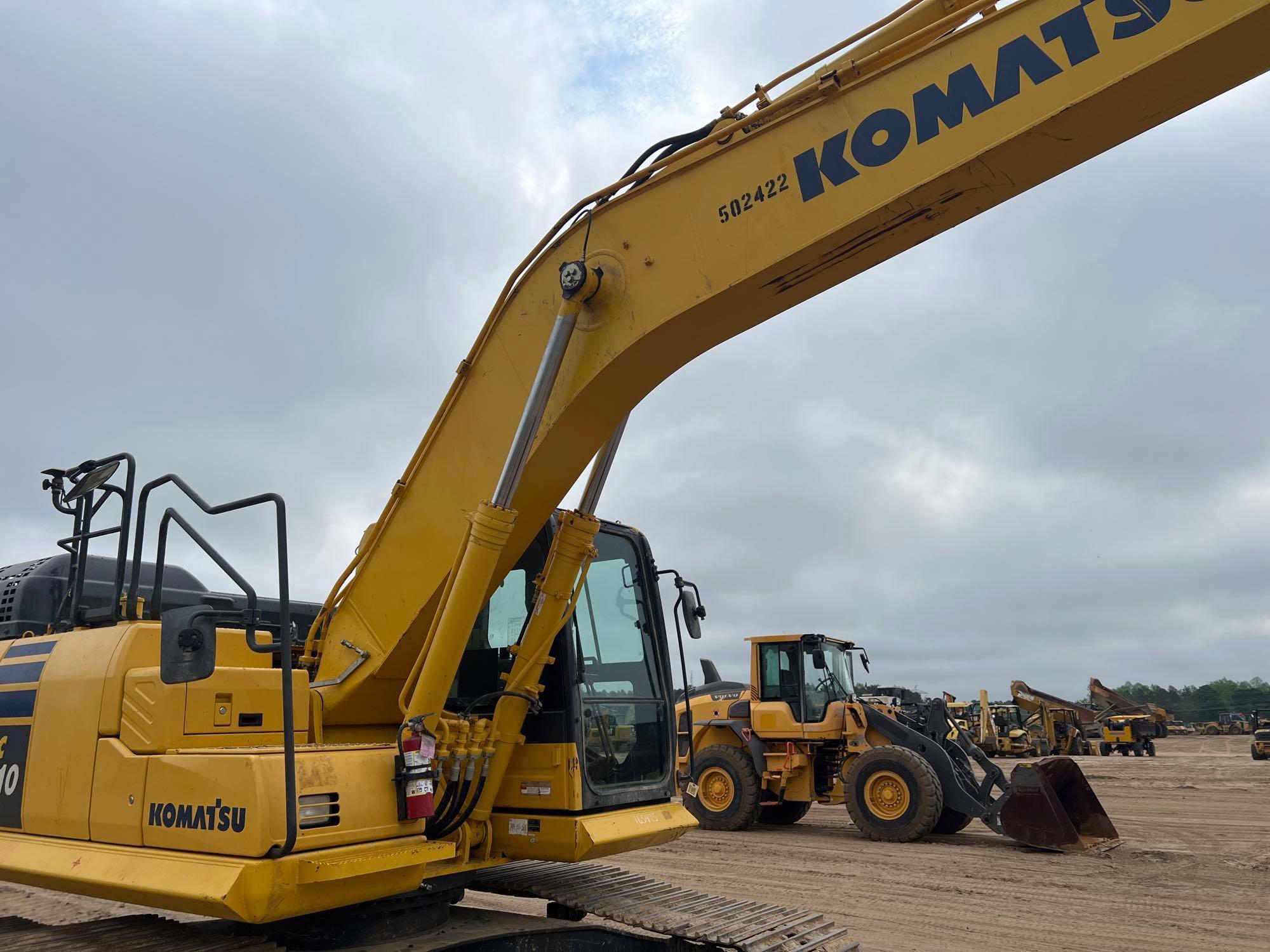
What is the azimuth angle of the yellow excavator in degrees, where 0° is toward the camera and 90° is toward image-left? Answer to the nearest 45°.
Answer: approximately 315°

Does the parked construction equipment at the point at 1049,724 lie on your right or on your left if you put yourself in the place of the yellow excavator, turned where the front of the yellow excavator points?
on your left

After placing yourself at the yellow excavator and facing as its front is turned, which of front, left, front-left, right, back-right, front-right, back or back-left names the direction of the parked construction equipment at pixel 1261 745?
left

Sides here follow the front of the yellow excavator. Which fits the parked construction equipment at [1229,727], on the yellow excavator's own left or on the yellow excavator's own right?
on the yellow excavator's own left

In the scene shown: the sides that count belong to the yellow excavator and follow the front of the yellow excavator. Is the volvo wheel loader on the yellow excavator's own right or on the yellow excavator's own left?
on the yellow excavator's own left

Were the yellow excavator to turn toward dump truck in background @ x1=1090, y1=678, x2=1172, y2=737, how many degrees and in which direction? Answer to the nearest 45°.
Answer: approximately 90° to its left
